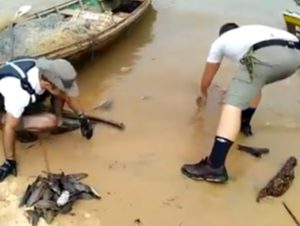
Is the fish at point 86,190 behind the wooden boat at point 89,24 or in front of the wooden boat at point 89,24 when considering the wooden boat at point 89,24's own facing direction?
behind

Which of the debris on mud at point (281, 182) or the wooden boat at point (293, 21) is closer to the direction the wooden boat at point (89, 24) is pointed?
the wooden boat

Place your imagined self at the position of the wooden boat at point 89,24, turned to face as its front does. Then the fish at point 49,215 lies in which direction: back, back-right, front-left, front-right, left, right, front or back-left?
back-right

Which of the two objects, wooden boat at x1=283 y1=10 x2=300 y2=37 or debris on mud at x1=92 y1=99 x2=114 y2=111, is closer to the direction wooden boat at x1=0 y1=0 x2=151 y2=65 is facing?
the wooden boat

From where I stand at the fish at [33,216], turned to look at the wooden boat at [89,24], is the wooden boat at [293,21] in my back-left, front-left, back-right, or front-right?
front-right

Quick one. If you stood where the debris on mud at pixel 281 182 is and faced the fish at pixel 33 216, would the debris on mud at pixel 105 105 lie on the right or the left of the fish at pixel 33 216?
right

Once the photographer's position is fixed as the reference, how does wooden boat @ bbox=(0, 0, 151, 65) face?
facing away from the viewer and to the right of the viewer

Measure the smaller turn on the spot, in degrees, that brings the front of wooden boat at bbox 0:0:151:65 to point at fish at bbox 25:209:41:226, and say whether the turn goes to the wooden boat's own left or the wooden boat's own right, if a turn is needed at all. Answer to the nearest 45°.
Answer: approximately 135° to the wooden boat's own right

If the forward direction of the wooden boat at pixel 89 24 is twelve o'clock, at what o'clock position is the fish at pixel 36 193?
The fish is roughly at 5 o'clock from the wooden boat.

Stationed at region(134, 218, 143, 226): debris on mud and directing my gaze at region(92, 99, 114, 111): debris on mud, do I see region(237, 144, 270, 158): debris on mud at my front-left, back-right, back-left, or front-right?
front-right

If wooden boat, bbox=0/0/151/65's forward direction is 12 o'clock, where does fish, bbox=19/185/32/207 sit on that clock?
The fish is roughly at 5 o'clock from the wooden boat.

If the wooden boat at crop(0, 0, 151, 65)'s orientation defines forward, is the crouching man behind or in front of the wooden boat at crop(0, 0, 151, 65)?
behind

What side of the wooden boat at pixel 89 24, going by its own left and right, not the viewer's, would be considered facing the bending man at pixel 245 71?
right

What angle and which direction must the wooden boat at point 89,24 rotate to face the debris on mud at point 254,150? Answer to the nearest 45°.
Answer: approximately 90° to its right
